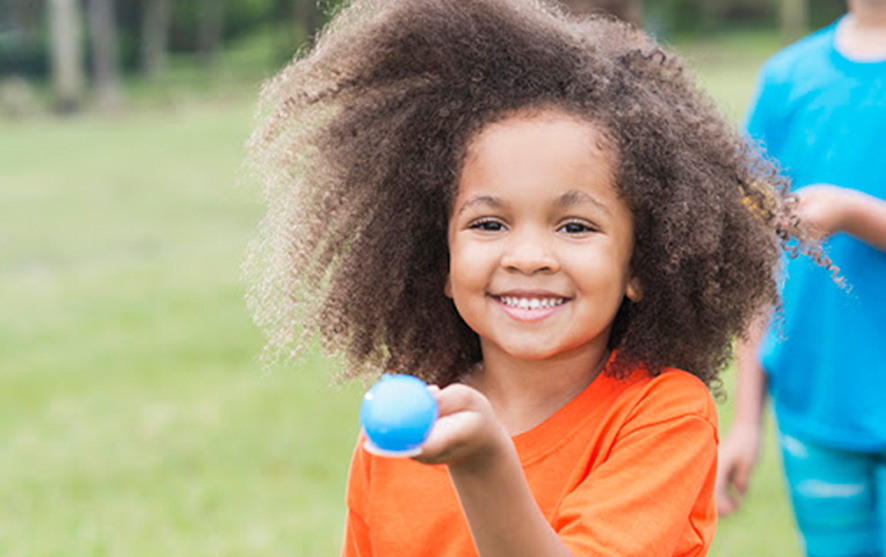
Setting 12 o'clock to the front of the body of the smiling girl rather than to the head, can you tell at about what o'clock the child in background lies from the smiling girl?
The child in background is roughly at 7 o'clock from the smiling girl.

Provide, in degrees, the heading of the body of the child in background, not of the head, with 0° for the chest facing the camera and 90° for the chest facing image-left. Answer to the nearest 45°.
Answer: approximately 0°

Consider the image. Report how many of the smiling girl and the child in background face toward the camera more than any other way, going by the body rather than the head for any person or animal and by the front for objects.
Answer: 2

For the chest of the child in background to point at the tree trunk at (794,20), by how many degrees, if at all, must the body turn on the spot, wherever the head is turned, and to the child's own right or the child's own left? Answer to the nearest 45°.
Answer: approximately 180°

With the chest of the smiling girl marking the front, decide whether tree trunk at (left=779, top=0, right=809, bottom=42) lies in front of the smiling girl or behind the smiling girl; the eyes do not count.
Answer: behind

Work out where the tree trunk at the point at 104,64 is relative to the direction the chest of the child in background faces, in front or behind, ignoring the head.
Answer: behind

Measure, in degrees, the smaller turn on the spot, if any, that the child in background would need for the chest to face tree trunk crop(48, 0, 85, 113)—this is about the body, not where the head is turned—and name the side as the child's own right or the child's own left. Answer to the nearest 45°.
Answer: approximately 135° to the child's own right
